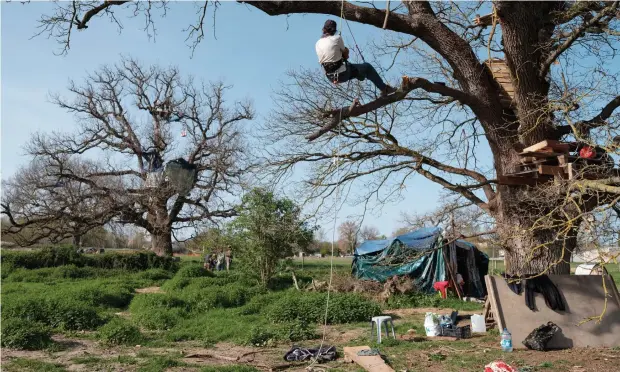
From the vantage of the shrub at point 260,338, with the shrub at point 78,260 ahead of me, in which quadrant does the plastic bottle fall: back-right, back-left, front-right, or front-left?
back-right

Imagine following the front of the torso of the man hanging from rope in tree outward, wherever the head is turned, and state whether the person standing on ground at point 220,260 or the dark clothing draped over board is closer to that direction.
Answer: the dark clothing draped over board

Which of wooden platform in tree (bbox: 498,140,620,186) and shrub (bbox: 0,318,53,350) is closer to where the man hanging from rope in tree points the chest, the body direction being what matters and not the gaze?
the wooden platform in tree

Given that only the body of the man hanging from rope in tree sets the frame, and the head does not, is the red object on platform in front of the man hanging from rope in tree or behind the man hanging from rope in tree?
in front

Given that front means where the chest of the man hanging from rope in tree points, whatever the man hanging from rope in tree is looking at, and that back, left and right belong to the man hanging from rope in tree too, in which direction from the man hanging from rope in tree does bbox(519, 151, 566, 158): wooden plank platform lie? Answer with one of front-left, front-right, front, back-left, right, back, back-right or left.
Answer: front

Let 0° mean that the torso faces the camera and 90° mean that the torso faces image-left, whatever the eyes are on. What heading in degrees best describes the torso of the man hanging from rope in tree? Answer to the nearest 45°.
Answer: approximately 225°

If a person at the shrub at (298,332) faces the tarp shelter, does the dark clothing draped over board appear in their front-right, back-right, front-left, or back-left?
front-right
